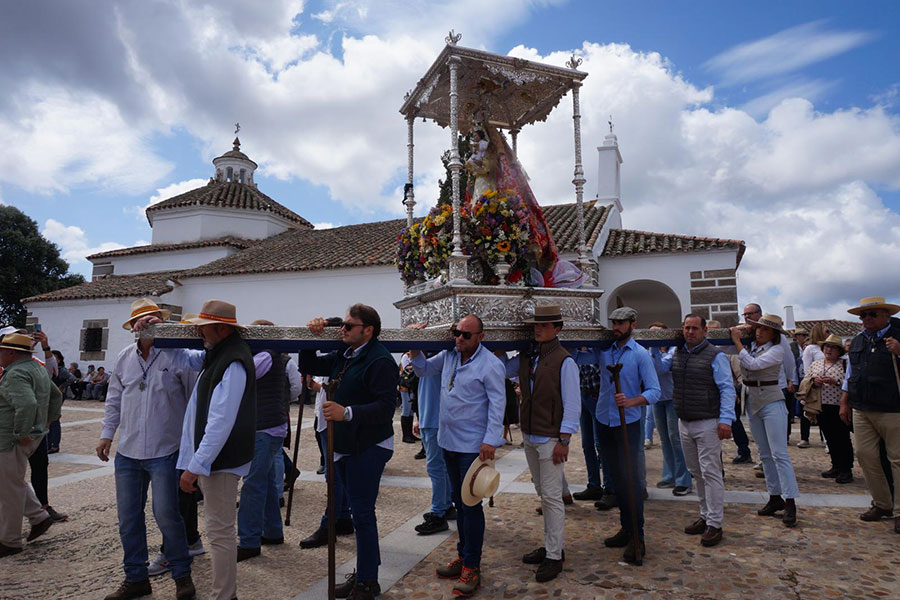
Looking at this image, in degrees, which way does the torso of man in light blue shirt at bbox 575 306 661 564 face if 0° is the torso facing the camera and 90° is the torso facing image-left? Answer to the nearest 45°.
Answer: approximately 45°

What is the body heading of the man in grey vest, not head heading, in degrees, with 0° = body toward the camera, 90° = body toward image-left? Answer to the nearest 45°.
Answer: approximately 45°

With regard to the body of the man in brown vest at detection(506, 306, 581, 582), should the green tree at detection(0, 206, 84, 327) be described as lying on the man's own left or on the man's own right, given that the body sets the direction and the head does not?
on the man's own right
